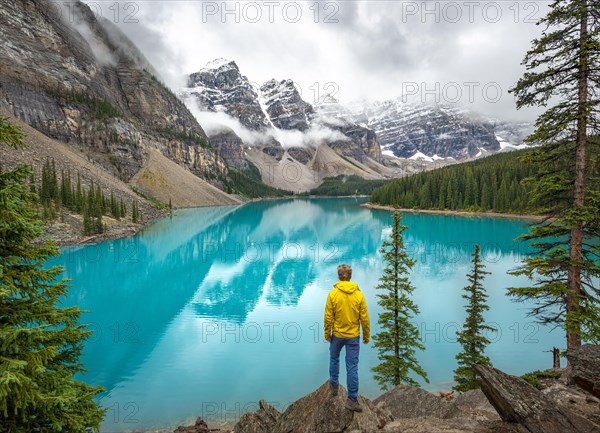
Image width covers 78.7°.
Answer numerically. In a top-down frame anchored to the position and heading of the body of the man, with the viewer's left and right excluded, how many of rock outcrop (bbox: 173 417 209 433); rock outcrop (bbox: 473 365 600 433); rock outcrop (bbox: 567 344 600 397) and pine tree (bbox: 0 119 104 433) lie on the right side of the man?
2

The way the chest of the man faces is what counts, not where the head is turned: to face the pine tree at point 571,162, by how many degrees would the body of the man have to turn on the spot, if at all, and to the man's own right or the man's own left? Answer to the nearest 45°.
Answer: approximately 45° to the man's own right

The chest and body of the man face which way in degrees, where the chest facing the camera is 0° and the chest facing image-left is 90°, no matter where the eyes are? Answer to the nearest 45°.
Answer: approximately 180°

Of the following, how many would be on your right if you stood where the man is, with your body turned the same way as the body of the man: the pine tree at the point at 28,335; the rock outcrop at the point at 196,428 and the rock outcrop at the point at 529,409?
1

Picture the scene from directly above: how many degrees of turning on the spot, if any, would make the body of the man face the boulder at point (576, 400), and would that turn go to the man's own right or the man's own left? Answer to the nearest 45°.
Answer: approximately 90° to the man's own right

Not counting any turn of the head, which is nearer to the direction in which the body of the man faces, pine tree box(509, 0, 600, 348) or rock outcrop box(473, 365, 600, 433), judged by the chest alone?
the pine tree

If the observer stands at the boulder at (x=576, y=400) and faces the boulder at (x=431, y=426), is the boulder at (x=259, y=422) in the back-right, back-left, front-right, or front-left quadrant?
front-right

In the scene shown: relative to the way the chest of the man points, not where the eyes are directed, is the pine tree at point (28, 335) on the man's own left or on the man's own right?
on the man's own left

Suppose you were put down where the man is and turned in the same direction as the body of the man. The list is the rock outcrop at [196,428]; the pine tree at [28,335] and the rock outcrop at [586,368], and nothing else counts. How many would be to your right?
1

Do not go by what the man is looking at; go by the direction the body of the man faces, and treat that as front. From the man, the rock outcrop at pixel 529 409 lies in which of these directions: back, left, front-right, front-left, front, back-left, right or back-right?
right
